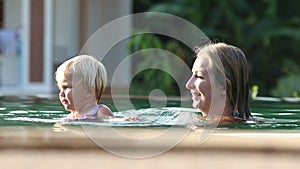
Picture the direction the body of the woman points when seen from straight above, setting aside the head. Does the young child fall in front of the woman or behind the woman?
in front

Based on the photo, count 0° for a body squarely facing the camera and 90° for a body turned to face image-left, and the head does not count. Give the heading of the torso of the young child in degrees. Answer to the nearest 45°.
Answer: approximately 90°

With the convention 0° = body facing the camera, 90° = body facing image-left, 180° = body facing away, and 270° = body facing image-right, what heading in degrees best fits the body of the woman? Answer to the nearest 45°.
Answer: approximately 90°

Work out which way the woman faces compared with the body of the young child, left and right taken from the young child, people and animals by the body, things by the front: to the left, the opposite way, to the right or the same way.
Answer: the same way

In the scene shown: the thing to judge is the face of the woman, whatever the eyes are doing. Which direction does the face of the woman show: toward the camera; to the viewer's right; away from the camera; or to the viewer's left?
to the viewer's left

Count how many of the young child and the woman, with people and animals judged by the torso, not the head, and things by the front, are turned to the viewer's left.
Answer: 2

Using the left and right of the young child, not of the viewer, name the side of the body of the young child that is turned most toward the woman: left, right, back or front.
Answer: back
